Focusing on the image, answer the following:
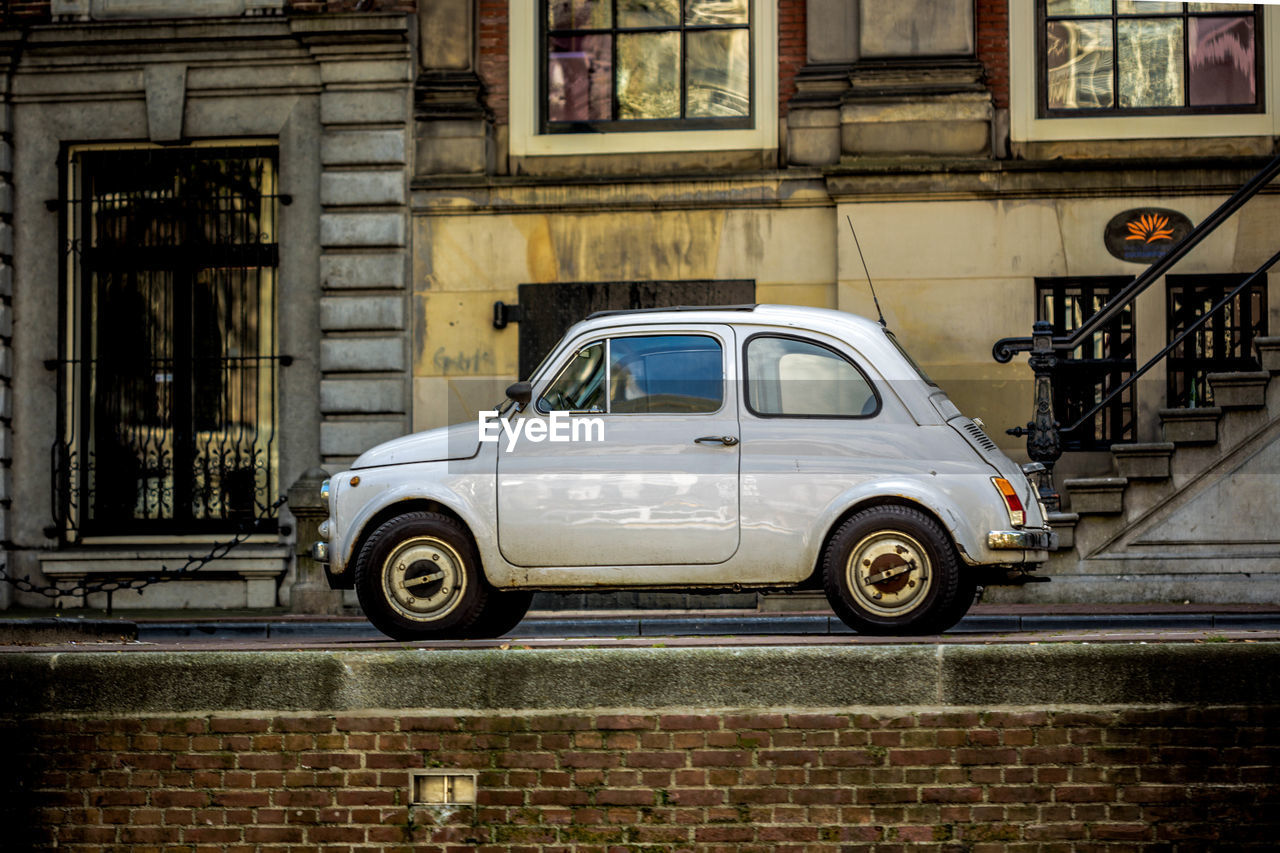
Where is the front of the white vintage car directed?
to the viewer's left

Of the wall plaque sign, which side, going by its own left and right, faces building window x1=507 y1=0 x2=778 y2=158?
right

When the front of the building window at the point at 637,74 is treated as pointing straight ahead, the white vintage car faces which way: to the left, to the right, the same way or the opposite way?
to the right

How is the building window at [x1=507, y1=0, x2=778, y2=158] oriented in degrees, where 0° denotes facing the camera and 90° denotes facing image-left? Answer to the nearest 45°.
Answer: approximately 0°

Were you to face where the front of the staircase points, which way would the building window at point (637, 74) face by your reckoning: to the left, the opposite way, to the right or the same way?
to the left

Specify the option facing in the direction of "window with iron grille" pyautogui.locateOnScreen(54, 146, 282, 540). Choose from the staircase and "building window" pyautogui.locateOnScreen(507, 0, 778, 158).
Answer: the staircase

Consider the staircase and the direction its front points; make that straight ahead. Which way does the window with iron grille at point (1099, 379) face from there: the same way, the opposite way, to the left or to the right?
to the left

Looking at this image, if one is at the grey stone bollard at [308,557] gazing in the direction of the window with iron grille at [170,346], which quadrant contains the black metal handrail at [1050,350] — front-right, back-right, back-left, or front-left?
back-right

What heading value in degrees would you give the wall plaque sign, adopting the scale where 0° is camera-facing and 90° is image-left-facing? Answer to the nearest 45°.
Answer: approximately 0°

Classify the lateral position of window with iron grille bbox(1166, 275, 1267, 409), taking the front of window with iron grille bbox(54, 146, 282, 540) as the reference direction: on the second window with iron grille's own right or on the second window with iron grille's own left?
on the second window with iron grille's own left
